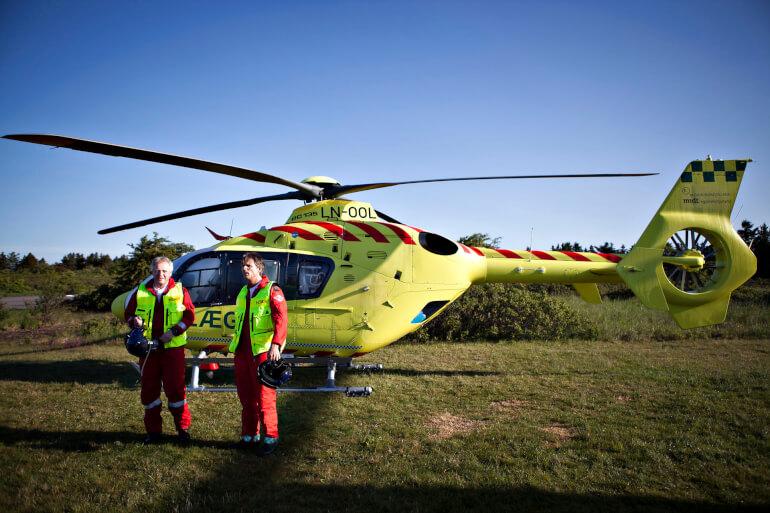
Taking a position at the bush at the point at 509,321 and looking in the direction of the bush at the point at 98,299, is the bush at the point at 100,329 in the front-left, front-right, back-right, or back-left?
front-left

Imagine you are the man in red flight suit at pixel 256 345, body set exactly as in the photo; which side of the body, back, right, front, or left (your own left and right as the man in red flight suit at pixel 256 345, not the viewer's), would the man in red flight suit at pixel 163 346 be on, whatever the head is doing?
right

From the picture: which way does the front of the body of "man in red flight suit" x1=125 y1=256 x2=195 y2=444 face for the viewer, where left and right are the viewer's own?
facing the viewer

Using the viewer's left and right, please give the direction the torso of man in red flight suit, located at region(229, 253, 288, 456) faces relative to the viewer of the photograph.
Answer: facing the viewer and to the left of the viewer

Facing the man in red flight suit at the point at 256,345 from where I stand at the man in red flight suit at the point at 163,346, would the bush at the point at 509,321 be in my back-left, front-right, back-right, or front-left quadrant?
front-left

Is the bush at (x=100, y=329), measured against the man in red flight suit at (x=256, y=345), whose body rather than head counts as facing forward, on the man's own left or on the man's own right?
on the man's own right

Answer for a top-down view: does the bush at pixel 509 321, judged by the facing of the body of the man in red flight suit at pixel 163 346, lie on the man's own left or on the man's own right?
on the man's own left

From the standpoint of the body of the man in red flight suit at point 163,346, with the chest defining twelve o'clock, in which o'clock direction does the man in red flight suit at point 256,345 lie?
the man in red flight suit at point 256,345 is roughly at 10 o'clock from the man in red flight suit at point 163,346.

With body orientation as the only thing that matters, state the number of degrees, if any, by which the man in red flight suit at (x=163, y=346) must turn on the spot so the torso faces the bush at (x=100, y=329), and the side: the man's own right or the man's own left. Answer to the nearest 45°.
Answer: approximately 180°

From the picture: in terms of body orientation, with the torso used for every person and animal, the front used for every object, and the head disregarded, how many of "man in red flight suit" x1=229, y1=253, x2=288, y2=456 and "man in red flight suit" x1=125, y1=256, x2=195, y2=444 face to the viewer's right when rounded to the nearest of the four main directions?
0

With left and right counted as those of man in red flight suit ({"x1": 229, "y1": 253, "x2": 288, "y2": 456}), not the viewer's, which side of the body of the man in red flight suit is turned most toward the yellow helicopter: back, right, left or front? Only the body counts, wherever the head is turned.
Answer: back
